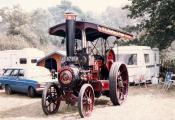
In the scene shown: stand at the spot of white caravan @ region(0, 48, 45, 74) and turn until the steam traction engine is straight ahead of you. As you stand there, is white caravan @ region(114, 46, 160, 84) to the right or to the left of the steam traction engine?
left

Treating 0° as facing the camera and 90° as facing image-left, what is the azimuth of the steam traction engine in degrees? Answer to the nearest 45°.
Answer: approximately 45°

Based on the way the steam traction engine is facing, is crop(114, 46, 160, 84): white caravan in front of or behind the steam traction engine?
behind

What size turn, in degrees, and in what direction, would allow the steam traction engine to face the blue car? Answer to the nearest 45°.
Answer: approximately 90° to its right
